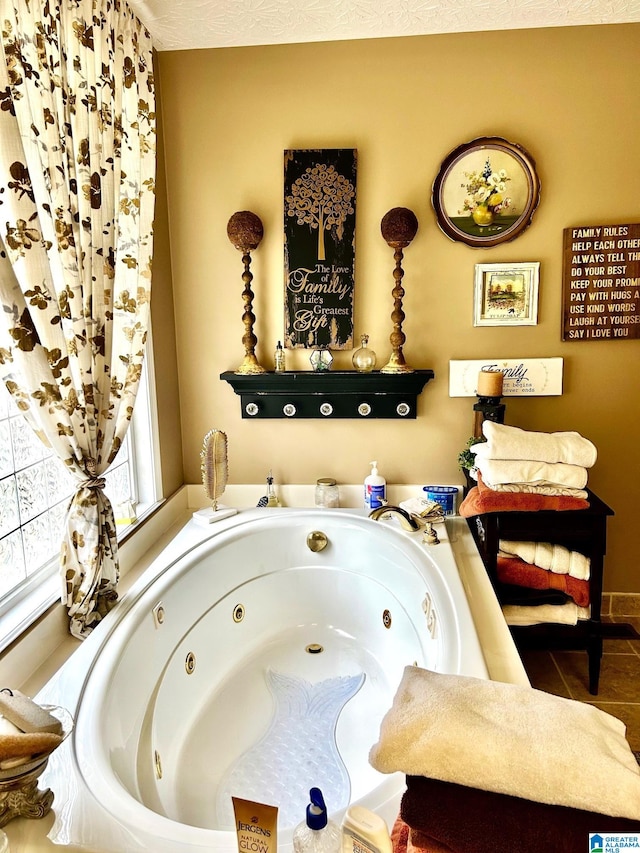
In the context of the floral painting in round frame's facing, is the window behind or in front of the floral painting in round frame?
in front

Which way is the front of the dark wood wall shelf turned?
toward the camera

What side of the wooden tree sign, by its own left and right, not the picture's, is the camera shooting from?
front

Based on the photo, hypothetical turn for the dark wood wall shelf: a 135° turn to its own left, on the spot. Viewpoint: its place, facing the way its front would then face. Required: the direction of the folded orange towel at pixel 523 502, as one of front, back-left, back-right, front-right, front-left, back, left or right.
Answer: right

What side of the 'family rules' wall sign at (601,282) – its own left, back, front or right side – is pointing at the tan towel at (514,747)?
front

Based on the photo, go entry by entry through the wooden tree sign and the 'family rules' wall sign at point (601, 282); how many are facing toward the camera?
2

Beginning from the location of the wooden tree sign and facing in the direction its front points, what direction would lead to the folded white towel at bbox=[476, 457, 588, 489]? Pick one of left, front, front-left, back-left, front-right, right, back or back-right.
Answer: front-left
